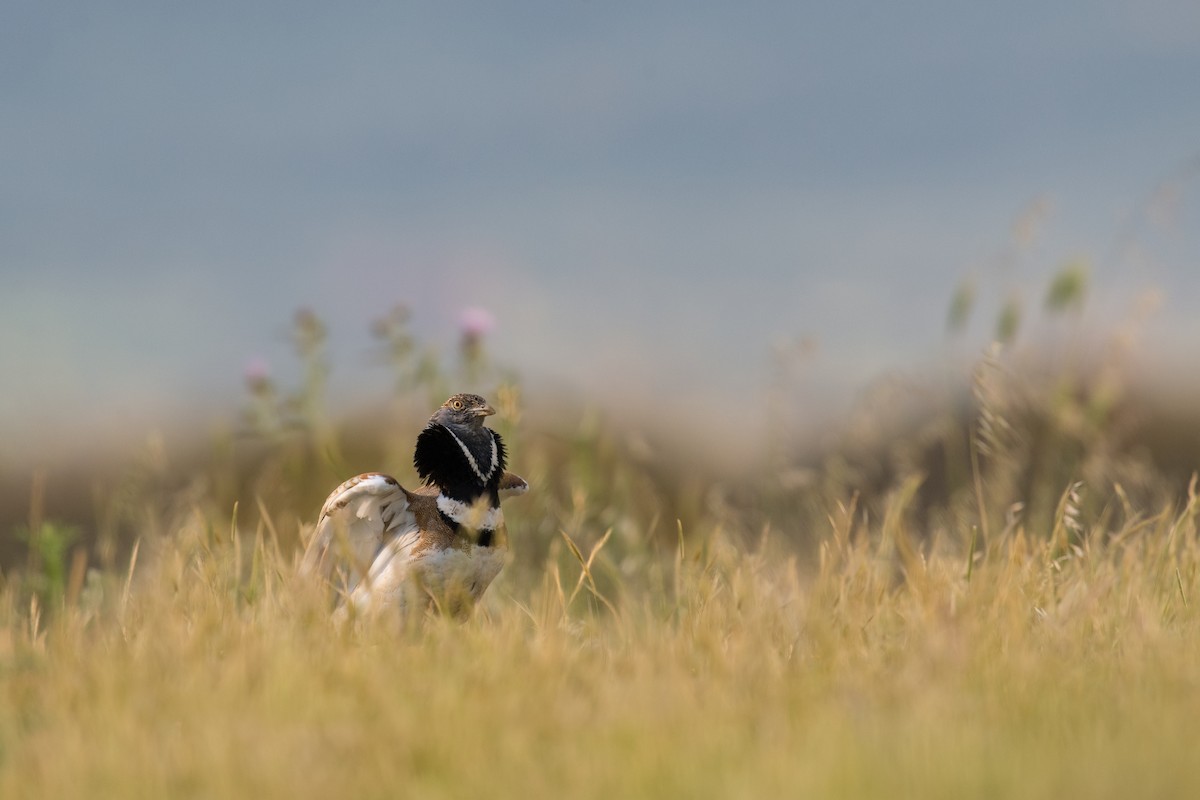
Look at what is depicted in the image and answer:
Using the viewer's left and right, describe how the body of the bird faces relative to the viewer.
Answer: facing the viewer and to the right of the viewer
